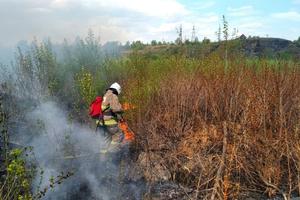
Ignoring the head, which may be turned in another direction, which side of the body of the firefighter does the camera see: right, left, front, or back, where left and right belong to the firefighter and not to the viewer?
right
